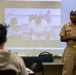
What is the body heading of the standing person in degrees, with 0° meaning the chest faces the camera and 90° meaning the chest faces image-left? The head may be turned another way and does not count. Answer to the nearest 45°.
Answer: approximately 0°
